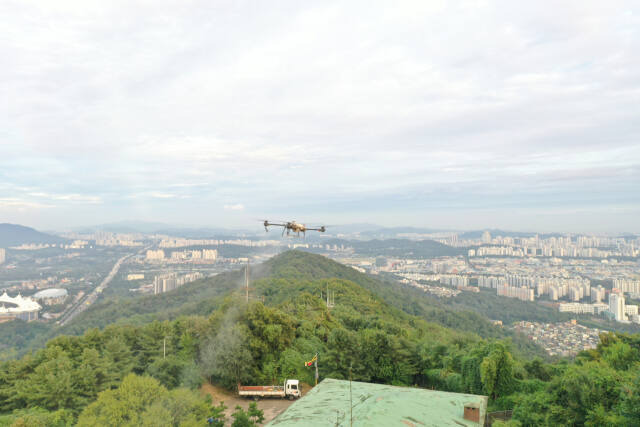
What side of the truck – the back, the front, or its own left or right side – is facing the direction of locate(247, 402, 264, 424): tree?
right

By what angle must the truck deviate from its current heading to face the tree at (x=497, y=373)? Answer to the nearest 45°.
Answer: approximately 45° to its right

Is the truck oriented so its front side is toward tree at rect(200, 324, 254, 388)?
no

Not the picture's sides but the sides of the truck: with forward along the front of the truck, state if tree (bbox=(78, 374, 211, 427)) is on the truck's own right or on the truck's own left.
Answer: on the truck's own right

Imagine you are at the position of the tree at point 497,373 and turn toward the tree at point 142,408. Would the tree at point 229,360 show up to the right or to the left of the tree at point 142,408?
right

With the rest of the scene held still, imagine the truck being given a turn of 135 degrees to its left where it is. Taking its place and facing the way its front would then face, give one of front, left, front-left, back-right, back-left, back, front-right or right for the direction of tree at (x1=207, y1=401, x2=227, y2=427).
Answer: left

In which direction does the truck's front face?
to the viewer's right
